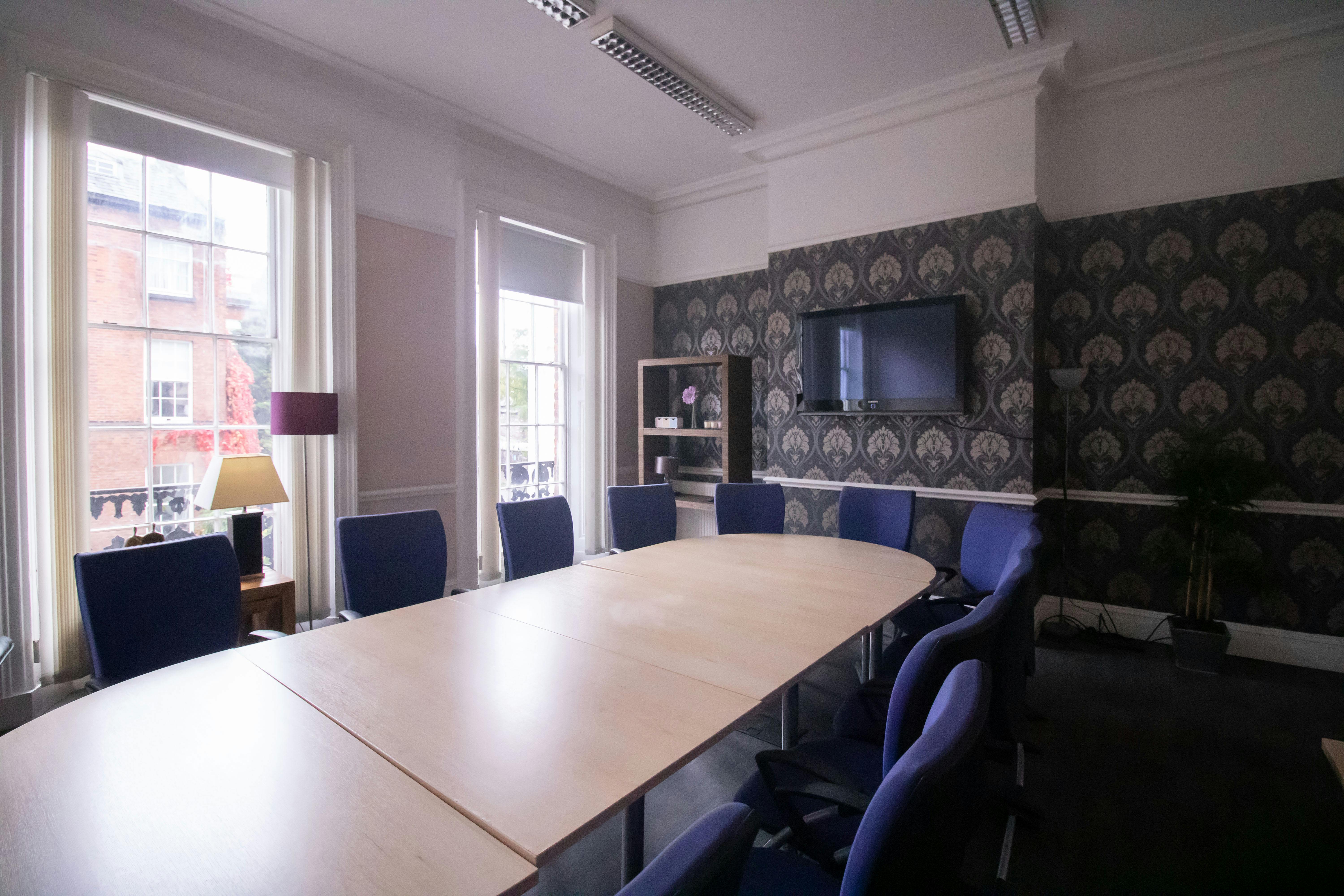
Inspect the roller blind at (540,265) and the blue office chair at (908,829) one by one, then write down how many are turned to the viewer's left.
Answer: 1

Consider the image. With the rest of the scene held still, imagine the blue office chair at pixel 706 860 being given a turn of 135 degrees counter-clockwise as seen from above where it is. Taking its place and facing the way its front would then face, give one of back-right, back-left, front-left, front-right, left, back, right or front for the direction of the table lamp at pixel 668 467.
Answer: back

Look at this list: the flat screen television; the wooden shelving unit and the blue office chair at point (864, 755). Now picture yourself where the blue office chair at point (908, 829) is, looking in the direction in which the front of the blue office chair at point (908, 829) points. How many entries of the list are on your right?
3

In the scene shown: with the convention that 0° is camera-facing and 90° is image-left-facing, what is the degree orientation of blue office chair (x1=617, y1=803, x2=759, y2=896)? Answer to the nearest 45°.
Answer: approximately 135°

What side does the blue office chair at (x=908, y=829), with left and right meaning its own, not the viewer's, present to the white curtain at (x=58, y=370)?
front

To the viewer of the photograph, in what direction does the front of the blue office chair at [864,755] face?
facing to the left of the viewer

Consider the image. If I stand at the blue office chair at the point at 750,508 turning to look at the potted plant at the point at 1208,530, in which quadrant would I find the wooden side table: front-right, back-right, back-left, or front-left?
back-right

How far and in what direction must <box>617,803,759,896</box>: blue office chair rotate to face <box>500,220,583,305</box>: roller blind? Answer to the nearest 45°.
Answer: approximately 45° to its right

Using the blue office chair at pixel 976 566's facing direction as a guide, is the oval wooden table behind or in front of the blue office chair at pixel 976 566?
in front

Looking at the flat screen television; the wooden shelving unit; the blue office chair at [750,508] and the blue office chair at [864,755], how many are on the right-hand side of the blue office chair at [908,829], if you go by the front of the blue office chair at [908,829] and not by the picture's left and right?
4

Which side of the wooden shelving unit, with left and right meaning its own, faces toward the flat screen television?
left

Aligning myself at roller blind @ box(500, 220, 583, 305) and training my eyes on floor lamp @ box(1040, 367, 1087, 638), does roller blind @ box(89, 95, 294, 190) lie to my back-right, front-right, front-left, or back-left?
back-right

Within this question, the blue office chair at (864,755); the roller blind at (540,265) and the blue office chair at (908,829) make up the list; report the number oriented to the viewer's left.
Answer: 2

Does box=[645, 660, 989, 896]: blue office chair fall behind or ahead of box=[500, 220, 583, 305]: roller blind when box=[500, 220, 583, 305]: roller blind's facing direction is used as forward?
ahead

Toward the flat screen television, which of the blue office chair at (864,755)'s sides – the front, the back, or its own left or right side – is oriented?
right

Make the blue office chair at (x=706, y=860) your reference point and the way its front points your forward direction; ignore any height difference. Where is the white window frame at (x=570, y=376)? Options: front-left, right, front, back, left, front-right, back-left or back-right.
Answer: front-right

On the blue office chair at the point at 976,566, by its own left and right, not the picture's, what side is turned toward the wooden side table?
front

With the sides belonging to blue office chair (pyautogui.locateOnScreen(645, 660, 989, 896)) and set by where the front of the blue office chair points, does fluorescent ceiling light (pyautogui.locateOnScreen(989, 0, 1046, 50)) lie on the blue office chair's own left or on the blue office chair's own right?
on the blue office chair's own right
